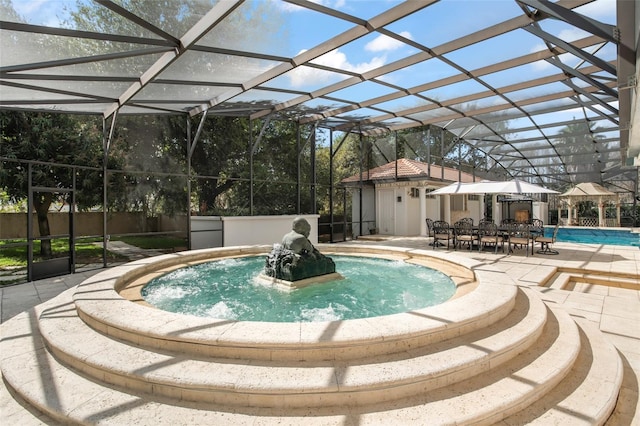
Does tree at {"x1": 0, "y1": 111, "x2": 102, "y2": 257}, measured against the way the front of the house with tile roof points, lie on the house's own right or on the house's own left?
on the house's own right

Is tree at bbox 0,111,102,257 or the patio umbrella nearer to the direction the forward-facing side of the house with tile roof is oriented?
the patio umbrella

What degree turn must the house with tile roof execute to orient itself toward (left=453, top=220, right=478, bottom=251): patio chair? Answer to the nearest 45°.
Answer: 0° — it already faces it

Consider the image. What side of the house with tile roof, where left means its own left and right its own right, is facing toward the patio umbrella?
front

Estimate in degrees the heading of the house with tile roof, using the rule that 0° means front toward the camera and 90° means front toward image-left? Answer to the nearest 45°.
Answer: approximately 315°

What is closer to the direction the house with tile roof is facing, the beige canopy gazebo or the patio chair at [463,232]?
the patio chair

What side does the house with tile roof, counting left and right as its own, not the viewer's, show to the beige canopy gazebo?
left

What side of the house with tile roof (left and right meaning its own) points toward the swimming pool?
left

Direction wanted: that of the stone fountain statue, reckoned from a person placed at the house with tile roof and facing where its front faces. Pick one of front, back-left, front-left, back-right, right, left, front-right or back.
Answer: front-right

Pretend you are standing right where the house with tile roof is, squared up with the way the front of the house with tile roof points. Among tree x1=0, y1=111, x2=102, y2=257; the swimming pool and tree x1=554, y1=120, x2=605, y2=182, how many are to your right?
1

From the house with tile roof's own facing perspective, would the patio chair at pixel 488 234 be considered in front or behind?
in front
